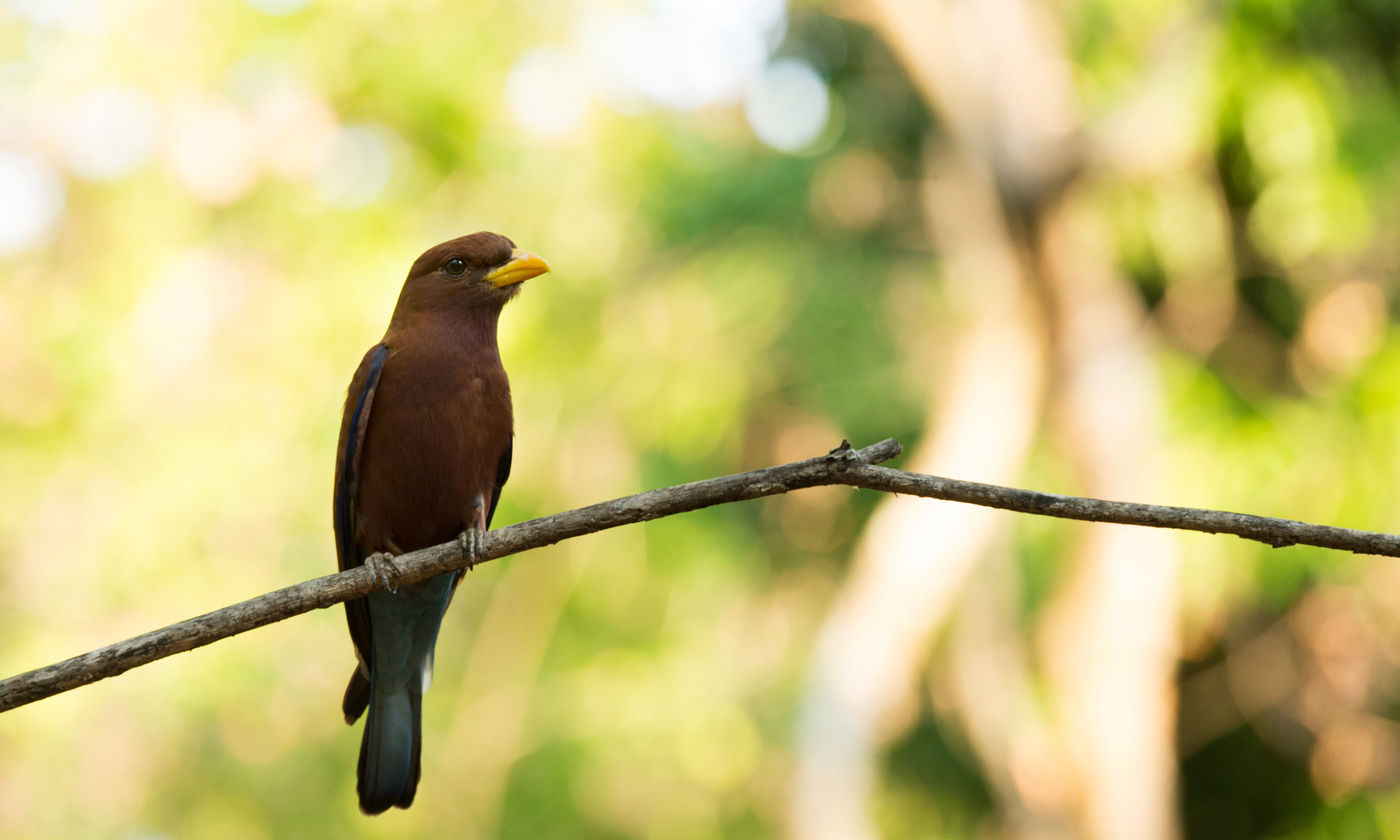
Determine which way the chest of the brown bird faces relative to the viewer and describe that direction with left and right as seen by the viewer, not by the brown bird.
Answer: facing the viewer and to the right of the viewer

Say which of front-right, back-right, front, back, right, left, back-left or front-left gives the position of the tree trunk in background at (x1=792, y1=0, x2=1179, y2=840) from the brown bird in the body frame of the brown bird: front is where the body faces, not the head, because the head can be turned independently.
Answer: left
